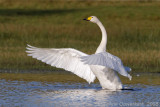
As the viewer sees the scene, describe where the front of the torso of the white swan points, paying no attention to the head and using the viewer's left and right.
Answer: facing the viewer and to the left of the viewer
